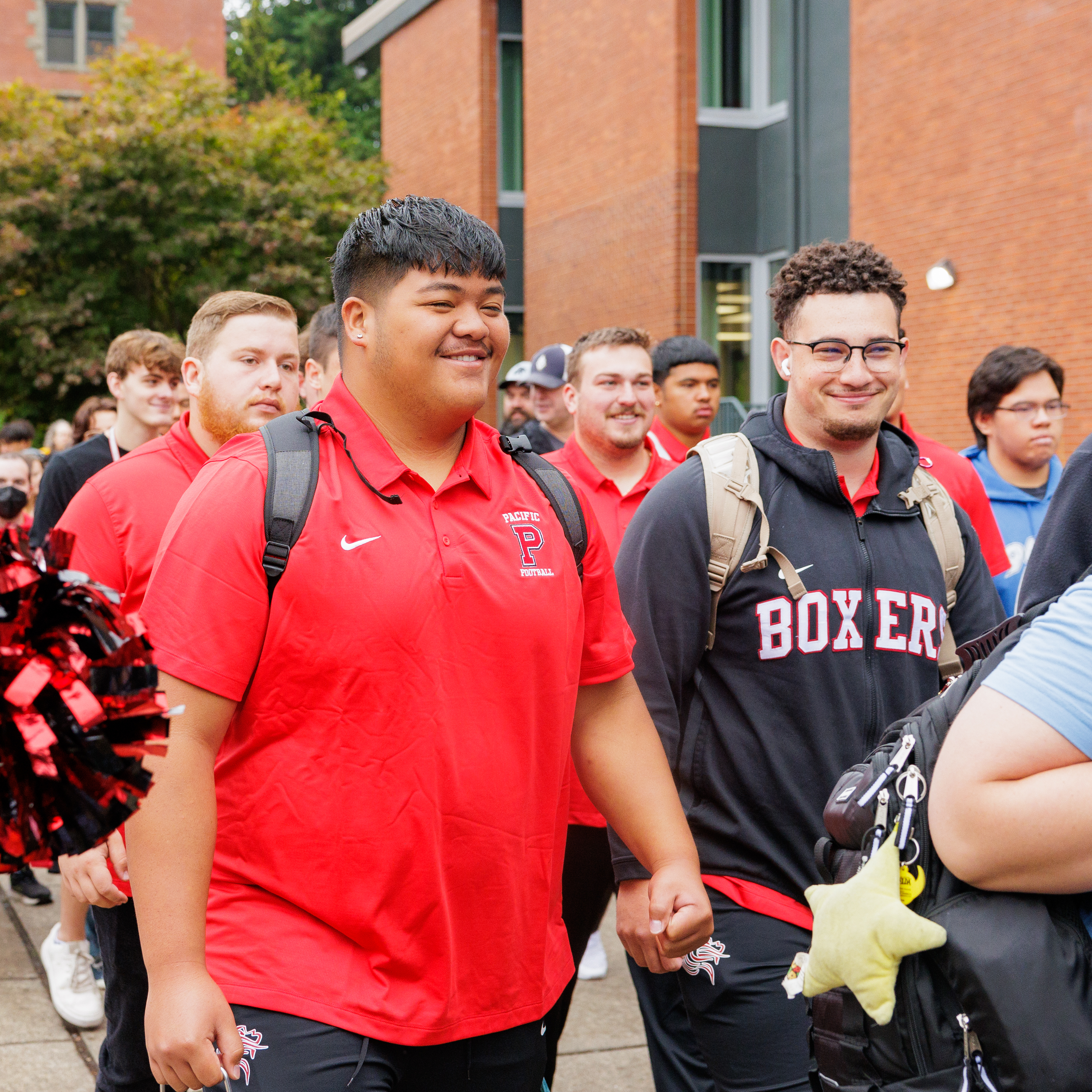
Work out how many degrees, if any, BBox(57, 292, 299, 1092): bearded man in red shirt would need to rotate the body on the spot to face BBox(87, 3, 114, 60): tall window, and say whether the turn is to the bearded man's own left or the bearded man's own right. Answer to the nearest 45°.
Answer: approximately 135° to the bearded man's own left

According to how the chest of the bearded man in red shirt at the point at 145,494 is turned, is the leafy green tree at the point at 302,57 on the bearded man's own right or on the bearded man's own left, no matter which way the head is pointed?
on the bearded man's own left

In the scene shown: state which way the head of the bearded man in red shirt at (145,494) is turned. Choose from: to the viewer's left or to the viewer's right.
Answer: to the viewer's right

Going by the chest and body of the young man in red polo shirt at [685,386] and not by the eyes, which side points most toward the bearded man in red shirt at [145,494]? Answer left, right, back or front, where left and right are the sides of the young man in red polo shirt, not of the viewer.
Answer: right

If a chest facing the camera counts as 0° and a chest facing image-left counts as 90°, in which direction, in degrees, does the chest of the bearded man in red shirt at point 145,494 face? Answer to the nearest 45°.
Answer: approximately 315°

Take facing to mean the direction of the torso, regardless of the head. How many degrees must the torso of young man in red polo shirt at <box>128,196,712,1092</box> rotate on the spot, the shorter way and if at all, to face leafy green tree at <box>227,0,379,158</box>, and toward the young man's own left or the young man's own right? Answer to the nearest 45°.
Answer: approximately 135° to the young man's own left

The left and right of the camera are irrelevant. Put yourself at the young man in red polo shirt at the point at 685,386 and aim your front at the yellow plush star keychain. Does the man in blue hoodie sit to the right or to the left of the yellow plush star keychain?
left

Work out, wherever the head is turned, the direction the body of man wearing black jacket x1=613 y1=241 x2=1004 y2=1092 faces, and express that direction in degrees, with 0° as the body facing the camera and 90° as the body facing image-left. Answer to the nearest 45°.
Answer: approximately 315°

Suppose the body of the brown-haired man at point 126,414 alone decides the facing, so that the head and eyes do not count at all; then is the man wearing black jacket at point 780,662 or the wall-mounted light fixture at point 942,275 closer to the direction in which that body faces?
the man wearing black jacket

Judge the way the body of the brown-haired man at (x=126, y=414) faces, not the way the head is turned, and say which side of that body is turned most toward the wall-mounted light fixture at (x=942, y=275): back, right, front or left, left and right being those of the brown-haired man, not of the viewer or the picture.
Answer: left

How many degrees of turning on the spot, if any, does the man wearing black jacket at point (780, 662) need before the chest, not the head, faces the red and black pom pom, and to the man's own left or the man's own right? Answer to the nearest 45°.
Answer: approximately 45° to the man's own right

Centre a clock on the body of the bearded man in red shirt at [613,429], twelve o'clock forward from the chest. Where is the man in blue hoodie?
The man in blue hoodie is roughly at 10 o'clock from the bearded man in red shirt.
